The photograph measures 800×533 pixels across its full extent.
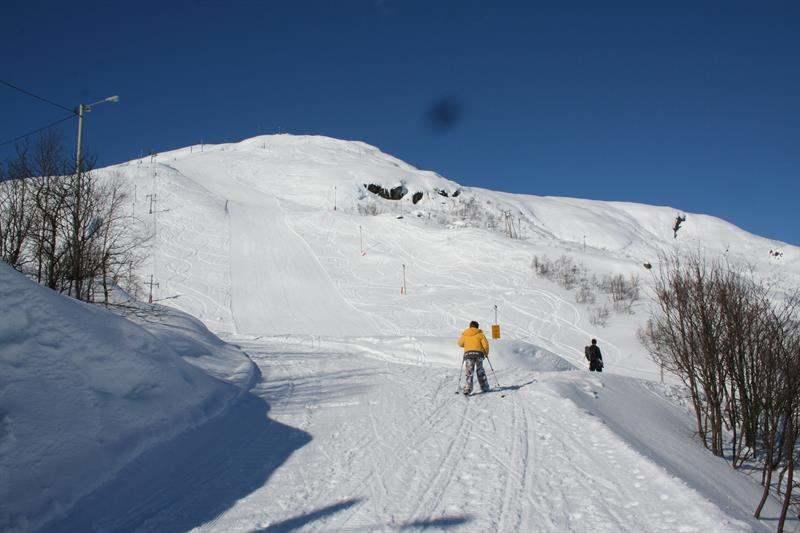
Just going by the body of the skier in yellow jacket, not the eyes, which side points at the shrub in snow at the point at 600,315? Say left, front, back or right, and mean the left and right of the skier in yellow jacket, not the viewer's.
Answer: front

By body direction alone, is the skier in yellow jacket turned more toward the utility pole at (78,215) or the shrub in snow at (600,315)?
the shrub in snow

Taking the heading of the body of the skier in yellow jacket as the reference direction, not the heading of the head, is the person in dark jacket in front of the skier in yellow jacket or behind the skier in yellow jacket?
in front

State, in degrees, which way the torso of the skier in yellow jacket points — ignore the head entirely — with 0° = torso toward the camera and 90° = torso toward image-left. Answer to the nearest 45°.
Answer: approximately 180°

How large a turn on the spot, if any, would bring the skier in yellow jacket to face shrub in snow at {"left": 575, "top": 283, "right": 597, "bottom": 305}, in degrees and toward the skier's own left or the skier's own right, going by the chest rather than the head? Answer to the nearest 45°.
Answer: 0° — they already face it

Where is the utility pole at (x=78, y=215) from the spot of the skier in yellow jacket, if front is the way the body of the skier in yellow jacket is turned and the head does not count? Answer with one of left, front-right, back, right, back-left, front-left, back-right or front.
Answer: left

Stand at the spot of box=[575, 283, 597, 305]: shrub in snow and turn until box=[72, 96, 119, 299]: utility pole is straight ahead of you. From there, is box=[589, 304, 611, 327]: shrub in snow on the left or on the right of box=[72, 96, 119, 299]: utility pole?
left
